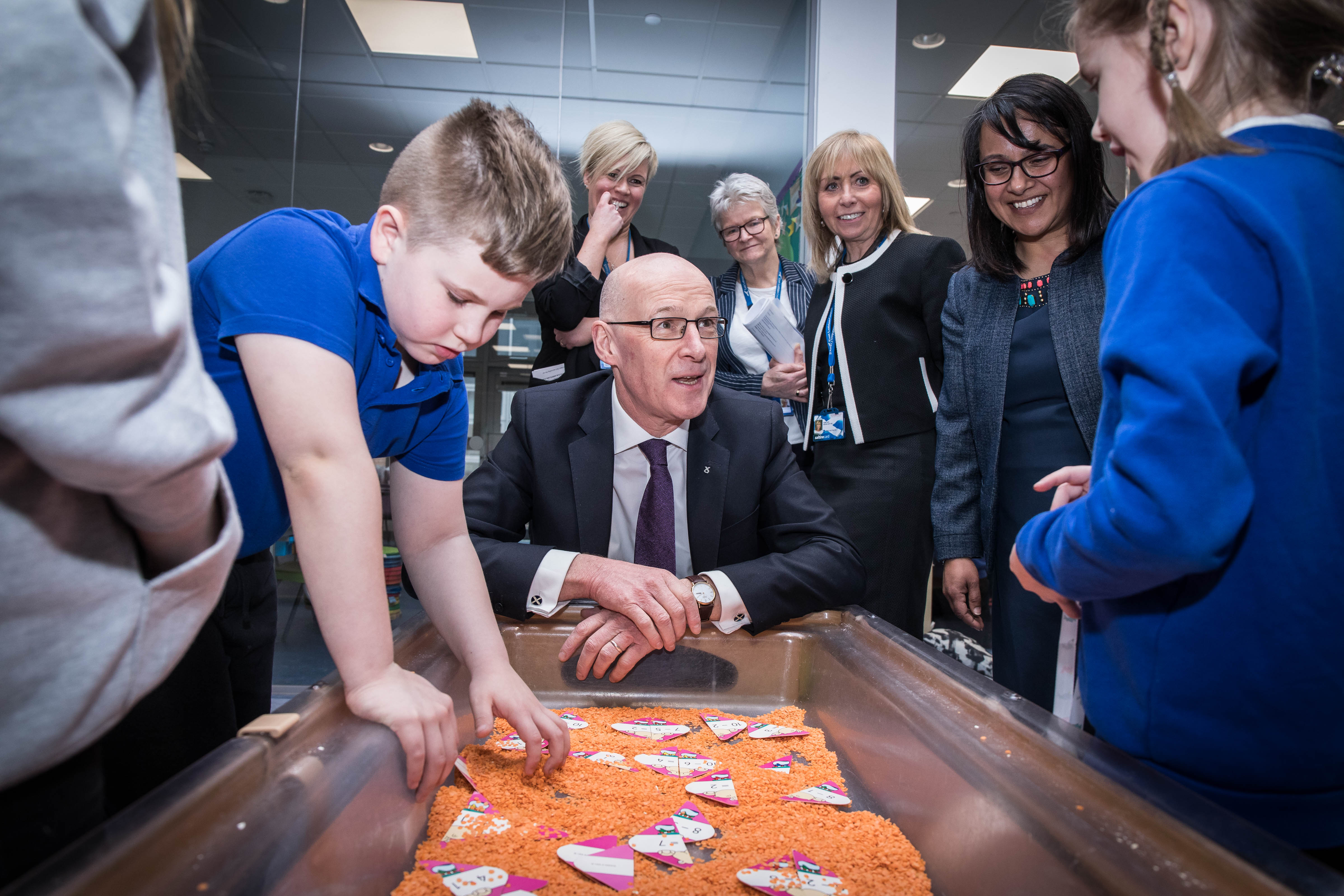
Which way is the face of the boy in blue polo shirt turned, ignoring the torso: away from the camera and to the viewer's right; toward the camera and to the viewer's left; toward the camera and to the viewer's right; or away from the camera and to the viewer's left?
toward the camera and to the viewer's right

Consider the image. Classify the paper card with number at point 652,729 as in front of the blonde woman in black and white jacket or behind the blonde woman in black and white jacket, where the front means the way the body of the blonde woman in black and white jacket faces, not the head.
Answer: in front

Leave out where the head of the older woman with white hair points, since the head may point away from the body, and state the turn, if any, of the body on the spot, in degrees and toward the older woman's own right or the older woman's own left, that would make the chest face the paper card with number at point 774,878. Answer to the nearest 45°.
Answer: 0° — they already face it

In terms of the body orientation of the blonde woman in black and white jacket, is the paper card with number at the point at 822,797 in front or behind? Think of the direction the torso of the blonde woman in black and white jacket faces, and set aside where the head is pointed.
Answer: in front

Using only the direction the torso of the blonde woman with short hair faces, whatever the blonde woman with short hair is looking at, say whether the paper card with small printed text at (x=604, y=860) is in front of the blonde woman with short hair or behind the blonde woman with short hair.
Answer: in front

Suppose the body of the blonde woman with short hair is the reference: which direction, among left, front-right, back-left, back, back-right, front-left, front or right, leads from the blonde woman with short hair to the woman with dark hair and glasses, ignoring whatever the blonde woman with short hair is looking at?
front-left

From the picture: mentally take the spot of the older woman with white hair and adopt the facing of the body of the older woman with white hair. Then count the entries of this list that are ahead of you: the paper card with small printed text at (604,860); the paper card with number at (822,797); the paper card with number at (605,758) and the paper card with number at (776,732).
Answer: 4

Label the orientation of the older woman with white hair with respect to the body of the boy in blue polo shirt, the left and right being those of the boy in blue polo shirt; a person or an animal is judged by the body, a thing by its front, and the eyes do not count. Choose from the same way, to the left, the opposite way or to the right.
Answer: to the right

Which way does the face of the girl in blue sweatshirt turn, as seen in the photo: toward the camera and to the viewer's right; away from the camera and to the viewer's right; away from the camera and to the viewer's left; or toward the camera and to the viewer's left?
away from the camera and to the viewer's left

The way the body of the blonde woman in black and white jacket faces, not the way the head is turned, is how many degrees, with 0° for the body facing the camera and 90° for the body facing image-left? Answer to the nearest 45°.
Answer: approximately 45°

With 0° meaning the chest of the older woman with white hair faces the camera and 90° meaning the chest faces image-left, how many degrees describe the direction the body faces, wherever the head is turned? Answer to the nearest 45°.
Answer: approximately 0°

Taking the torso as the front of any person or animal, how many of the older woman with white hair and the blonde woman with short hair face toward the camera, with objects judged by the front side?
2

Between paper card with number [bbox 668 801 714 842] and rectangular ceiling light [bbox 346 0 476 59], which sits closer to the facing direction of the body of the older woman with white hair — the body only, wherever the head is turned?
the paper card with number
